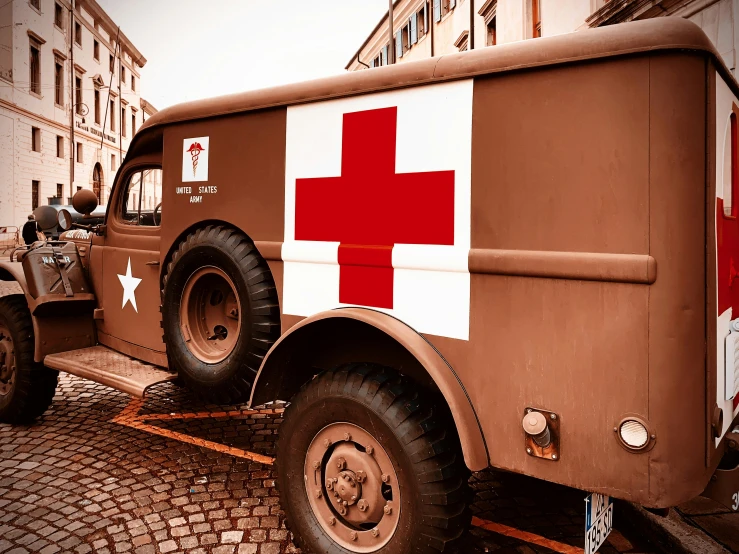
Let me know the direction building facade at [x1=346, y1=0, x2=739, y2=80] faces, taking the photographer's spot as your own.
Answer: facing the viewer and to the left of the viewer

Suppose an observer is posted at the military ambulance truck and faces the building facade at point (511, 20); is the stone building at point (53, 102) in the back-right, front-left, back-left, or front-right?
front-left

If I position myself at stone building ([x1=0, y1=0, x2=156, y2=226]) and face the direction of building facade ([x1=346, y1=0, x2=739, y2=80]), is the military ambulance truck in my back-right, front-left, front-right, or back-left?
front-right

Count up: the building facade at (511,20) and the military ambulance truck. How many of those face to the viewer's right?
0

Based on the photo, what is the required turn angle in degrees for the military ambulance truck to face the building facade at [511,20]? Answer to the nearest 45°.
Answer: approximately 45° to its right

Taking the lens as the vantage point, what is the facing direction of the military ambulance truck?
facing away from the viewer and to the left of the viewer

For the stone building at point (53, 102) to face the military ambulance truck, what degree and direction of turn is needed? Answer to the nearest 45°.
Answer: approximately 45° to its right

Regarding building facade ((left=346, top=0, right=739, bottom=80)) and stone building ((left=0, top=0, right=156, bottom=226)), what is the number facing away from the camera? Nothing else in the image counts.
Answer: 0

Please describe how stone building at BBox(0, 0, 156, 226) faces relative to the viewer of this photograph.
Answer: facing the viewer and to the right of the viewer

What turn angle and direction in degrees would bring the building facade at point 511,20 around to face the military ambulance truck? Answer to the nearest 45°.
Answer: approximately 45° to its left

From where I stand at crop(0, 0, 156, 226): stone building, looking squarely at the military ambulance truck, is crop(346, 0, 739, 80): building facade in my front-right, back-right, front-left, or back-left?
front-left

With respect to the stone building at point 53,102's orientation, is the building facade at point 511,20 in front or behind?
in front

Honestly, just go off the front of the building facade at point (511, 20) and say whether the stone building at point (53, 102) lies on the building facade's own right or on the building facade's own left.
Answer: on the building facade's own right
